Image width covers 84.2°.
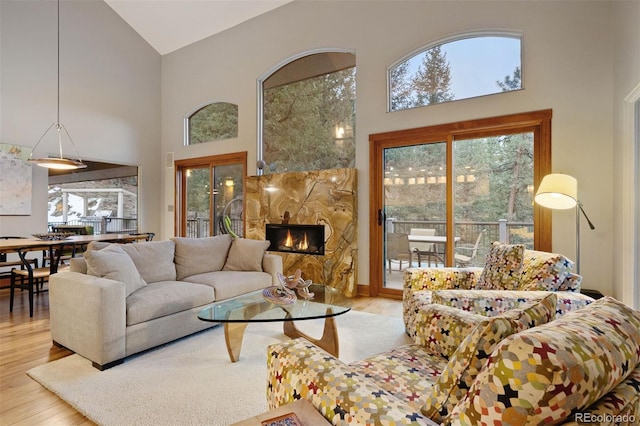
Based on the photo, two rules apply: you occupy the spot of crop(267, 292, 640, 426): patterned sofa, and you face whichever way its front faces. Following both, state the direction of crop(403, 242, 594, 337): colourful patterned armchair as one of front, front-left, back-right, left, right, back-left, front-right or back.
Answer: front-right

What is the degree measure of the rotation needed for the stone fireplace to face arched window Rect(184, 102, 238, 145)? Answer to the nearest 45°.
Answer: approximately 90° to its right

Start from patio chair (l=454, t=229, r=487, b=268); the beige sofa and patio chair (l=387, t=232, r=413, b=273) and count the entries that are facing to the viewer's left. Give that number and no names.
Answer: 1

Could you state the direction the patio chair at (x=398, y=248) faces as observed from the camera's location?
facing away from the viewer and to the right of the viewer

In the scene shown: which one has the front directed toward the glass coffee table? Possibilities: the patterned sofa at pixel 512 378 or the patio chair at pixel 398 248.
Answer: the patterned sofa

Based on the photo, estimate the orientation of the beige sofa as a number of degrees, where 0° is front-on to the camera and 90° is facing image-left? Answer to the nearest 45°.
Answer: approximately 315°

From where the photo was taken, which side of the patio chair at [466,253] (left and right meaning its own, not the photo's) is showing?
left

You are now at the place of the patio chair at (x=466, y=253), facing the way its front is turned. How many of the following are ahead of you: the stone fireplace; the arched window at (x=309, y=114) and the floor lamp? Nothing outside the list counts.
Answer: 2

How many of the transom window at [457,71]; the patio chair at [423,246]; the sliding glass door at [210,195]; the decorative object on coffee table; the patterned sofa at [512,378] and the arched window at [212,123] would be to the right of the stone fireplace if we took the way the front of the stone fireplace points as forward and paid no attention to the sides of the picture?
2

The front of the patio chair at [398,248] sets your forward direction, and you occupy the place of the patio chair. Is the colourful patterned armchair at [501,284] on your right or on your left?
on your right

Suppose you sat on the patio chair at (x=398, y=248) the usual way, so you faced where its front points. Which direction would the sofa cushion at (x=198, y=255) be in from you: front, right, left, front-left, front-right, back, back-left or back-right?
back

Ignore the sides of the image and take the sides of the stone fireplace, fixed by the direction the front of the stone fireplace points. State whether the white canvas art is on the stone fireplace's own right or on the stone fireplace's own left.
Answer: on the stone fireplace's own right

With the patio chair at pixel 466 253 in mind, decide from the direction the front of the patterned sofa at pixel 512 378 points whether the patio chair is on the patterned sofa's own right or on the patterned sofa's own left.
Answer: on the patterned sofa's own right

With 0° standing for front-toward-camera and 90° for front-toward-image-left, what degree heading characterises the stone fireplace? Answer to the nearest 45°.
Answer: approximately 45°

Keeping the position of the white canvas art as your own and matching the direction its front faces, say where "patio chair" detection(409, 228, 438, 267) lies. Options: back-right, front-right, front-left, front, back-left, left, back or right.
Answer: front-left

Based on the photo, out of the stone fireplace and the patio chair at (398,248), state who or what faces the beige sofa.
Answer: the stone fireplace
